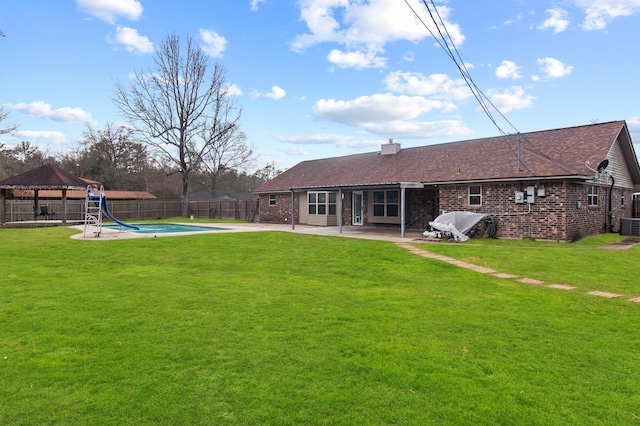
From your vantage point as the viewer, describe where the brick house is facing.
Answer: facing away from the viewer and to the right of the viewer

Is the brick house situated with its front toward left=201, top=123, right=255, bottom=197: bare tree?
no

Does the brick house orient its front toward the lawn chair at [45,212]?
no

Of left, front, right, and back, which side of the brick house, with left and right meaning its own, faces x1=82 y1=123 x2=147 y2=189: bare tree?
left

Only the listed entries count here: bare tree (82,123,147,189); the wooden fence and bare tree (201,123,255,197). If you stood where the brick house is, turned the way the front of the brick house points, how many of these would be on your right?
0

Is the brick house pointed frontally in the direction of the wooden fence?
no
